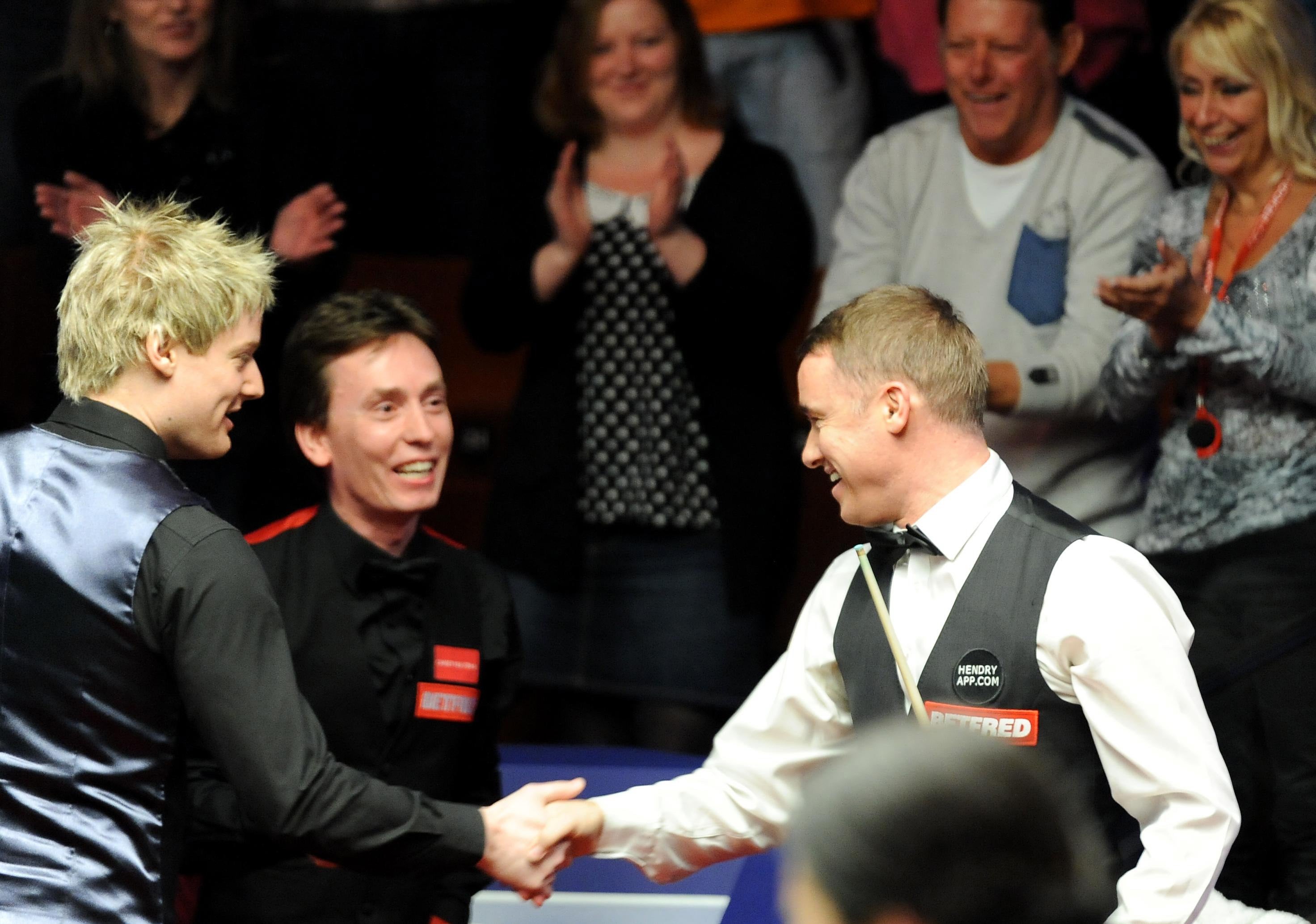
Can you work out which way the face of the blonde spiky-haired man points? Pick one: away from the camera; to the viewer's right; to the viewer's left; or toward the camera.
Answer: to the viewer's right

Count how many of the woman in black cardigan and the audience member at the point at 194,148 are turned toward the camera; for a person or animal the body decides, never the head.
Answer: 2

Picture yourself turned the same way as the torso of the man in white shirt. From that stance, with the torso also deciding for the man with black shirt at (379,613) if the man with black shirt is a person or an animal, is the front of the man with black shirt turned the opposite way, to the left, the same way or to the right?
to the left

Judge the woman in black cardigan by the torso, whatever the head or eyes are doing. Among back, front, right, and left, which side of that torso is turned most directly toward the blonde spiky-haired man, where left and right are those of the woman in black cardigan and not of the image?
front

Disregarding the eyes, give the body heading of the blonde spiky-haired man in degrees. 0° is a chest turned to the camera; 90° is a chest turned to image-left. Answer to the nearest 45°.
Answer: approximately 225°

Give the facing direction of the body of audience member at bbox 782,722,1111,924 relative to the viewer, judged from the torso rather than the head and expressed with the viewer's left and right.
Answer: facing away from the viewer and to the left of the viewer

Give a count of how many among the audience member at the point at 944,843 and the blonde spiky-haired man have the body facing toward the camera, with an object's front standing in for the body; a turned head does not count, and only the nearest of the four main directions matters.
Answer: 0

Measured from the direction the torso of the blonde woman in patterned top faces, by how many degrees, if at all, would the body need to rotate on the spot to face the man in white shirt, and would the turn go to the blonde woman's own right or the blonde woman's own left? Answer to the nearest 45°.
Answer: approximately 45° to the blonde woman's own left

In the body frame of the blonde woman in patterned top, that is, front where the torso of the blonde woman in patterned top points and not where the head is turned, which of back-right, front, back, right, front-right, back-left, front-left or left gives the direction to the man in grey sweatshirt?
right

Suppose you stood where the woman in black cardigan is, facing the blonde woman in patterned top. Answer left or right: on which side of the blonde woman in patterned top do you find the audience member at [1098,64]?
left

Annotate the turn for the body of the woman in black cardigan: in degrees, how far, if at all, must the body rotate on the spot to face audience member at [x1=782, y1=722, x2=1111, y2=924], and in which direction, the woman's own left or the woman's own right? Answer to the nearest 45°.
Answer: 0° — they already face them

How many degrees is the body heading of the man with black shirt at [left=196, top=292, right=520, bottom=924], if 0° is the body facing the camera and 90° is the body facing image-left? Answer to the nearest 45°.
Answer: approximately 315°
